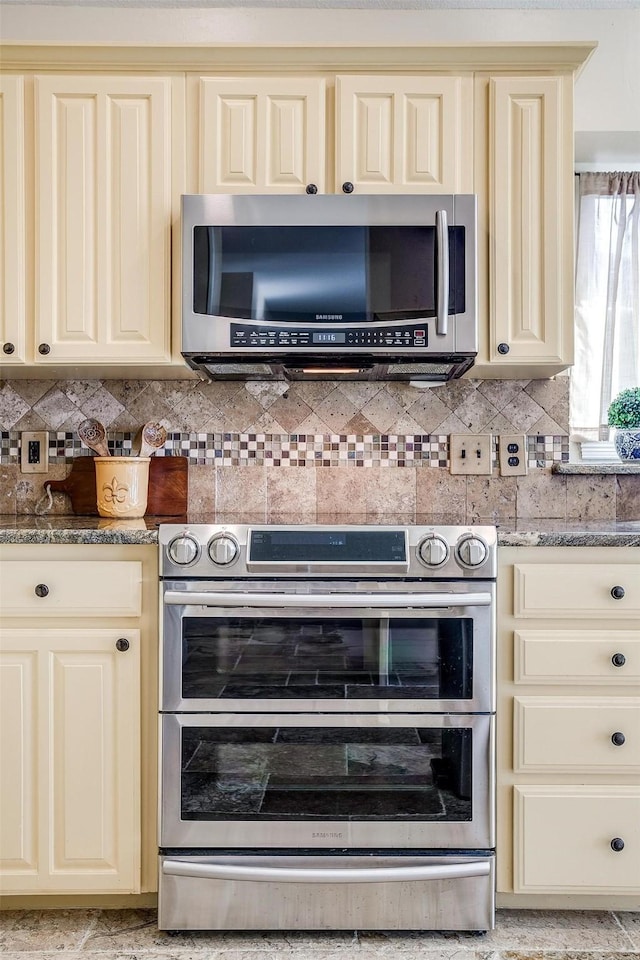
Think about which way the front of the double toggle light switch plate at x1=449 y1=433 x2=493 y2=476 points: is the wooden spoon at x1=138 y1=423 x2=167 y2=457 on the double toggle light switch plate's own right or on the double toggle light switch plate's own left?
on the double toggle light switch plate's own right

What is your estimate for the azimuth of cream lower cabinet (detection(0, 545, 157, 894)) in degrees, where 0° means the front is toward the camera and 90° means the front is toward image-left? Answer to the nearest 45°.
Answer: approximately 0°

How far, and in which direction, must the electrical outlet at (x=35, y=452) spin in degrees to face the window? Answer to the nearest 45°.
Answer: approximately 90° to its left

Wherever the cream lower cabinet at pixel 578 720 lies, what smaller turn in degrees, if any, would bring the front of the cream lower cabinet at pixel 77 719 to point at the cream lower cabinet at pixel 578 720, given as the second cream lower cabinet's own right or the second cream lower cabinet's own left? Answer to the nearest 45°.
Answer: approximately 90° to the second cream lower cabinet's own left

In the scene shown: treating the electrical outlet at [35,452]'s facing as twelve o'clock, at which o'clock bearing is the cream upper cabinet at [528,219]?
The cream upper cabinet is roughly at 10 o'clock from the electrical outlet.

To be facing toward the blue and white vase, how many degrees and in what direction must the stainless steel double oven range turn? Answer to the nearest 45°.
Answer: approximately 135° to its left

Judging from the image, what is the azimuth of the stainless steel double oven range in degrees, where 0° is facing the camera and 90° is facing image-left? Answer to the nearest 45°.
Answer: approximately 0°
